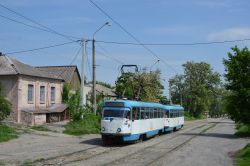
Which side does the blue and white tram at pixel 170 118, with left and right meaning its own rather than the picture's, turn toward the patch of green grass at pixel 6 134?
front

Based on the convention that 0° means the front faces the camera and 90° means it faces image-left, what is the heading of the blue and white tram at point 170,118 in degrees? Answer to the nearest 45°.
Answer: approximately 45°

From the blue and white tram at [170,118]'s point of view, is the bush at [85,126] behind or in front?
in front

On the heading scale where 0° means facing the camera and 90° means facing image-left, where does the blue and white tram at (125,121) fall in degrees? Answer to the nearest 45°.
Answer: approximately 45°

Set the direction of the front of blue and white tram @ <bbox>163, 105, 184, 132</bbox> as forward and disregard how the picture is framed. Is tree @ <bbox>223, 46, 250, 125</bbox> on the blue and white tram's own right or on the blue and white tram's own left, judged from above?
on the blue and white tram's own left

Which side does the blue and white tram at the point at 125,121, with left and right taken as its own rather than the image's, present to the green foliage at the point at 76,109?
right
